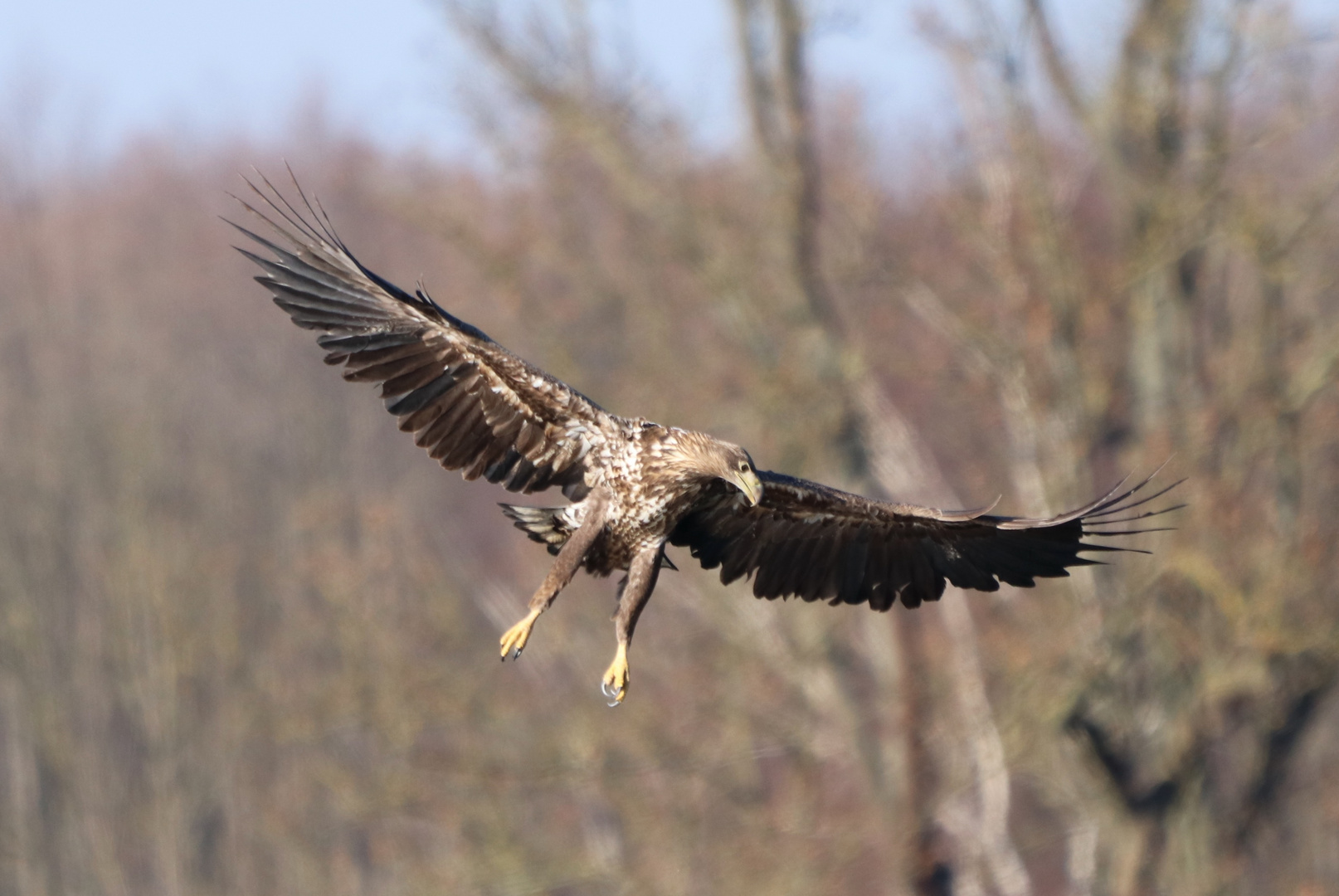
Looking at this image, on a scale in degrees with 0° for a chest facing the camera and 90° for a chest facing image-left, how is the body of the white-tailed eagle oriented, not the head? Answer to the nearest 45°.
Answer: approximately 315°
